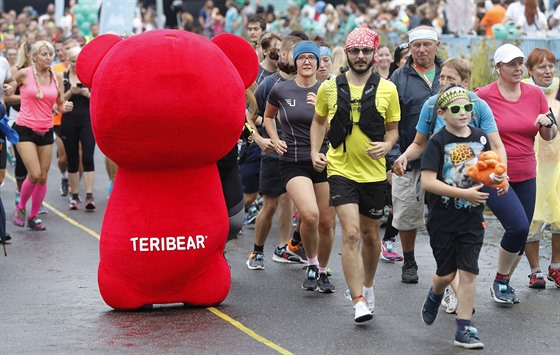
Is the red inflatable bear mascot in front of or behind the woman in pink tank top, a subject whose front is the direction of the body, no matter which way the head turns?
in front

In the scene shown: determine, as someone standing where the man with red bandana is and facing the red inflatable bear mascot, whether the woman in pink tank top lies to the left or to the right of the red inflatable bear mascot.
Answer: right

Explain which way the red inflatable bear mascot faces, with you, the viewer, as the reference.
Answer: facing away from the viewer

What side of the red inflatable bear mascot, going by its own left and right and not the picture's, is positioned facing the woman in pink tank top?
front

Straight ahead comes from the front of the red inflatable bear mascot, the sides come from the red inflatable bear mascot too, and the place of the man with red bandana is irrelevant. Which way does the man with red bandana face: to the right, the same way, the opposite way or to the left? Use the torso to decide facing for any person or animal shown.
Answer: the opposite way

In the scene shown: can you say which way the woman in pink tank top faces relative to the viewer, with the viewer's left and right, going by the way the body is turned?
facing the viewer and to the right of the viewer

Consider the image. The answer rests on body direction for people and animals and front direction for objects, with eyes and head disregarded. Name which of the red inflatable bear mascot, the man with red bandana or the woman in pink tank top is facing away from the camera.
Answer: the red inflatable bear mascot

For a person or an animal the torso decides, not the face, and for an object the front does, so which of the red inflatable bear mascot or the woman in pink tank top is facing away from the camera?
the red inflatable bear mascot

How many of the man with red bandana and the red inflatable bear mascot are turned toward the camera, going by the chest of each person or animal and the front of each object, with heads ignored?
1

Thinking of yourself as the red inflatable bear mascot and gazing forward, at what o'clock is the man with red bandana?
The man with red bandana is roughly at 3 o'clock from the red inflatable bear mascot.

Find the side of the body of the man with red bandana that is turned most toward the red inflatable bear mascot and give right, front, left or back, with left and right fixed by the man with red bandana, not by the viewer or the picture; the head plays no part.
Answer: right

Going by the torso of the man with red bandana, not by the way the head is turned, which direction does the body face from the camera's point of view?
toward the camera

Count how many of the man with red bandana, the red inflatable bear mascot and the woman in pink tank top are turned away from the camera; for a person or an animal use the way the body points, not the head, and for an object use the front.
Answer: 1
